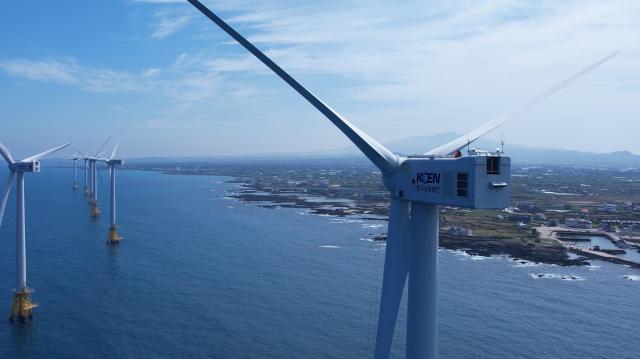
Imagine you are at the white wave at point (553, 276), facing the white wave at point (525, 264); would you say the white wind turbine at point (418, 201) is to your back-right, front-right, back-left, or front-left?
back-left

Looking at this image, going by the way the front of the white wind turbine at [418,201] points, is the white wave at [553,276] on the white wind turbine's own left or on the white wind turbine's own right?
on the white wind turbine's own right

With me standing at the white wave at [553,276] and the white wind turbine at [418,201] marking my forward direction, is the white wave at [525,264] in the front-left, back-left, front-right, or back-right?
back-right

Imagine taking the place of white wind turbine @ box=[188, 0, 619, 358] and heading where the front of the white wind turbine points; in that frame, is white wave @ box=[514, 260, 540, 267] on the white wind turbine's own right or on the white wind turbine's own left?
on the white wind turbine's own right
